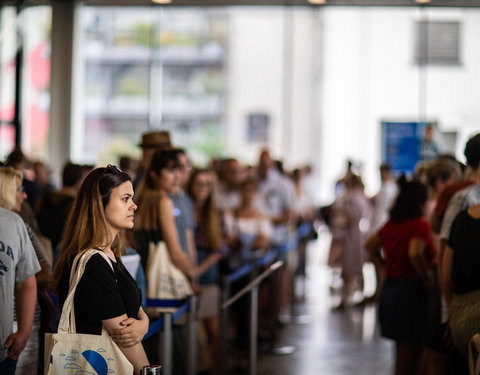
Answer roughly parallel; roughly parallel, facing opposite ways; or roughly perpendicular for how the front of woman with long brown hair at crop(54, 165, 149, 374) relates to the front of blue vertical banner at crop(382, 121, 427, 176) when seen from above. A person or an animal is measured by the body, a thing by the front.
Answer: roughly perpendicular

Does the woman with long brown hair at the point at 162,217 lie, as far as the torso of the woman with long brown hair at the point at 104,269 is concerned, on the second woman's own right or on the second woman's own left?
on the second woman's own left

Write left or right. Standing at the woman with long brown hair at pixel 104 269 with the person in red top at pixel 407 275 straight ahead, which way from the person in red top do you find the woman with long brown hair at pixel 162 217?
left

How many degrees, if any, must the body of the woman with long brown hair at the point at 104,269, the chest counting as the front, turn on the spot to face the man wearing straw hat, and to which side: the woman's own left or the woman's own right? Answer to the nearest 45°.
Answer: approximately 90° to the woman's own left

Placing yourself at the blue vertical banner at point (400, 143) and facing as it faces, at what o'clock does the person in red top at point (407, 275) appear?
The person in red top is roughly at 12 o'clock from the blue vertical banner.

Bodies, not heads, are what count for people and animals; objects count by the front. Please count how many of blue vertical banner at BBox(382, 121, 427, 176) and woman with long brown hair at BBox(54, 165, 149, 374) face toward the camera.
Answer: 1

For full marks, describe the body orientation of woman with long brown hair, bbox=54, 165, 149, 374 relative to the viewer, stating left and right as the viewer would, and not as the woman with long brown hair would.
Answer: facing to the right of the viewer

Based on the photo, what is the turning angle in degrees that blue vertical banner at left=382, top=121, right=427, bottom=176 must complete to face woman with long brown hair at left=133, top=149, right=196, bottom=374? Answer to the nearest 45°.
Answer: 0° — it already faces them

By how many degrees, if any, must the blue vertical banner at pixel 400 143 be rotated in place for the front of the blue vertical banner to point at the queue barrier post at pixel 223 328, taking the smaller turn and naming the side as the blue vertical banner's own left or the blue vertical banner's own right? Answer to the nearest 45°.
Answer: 0° — it already faces it

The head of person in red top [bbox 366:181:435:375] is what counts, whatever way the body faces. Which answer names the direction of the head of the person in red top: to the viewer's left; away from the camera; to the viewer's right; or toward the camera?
away from the camera

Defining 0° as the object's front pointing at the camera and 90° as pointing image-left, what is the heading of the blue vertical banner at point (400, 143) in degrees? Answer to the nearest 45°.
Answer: approximately 0°
